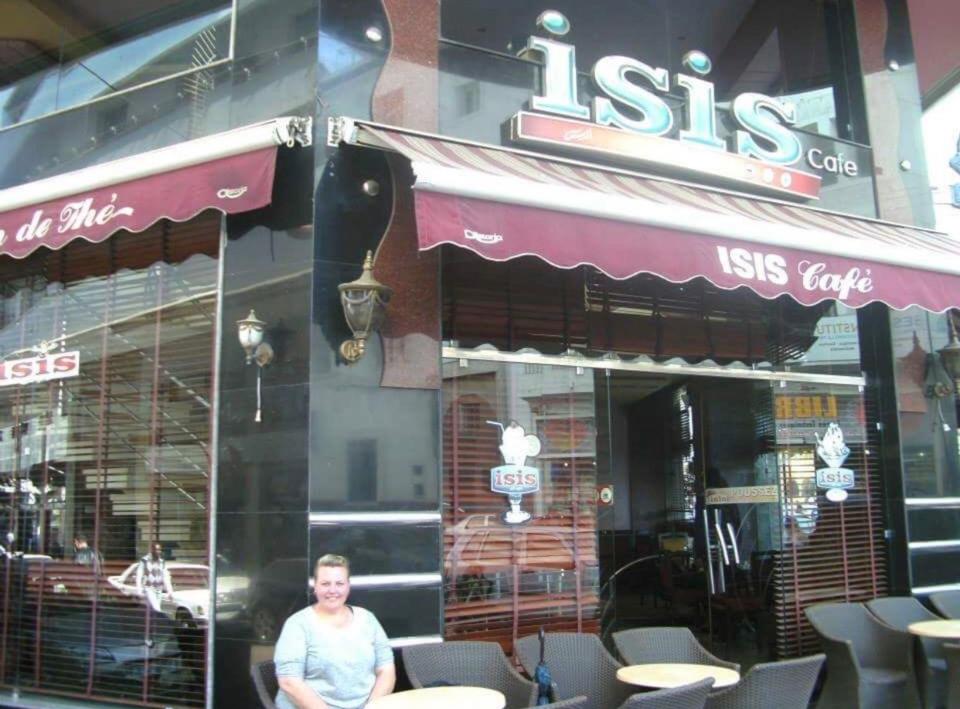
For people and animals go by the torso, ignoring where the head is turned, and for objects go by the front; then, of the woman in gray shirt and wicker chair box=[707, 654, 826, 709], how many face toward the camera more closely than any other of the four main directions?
1

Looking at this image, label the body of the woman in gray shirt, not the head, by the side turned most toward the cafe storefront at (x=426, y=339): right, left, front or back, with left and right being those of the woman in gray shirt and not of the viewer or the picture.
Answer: back

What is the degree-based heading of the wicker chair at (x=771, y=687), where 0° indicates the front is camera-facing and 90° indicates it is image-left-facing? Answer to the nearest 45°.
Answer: approximately 135°

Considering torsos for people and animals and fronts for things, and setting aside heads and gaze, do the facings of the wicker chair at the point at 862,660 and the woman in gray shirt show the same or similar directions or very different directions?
same or similar directions

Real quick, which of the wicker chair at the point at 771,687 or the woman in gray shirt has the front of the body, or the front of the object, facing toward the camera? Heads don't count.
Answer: the woman in gray shirt

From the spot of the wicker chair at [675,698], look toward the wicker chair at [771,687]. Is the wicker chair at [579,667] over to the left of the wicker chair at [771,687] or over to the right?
left

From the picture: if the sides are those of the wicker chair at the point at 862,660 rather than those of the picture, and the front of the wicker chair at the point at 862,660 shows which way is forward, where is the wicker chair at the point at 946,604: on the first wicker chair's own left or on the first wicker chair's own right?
on the first wicker chair's own left

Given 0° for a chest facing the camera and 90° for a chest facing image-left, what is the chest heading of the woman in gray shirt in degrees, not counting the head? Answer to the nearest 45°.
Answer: approximately 0°

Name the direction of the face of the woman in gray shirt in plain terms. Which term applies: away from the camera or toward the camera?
toward the camera

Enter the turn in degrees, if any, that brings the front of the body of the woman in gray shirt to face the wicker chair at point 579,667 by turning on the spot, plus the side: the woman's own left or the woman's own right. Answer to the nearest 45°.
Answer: approximately 135° to the woman's own left
